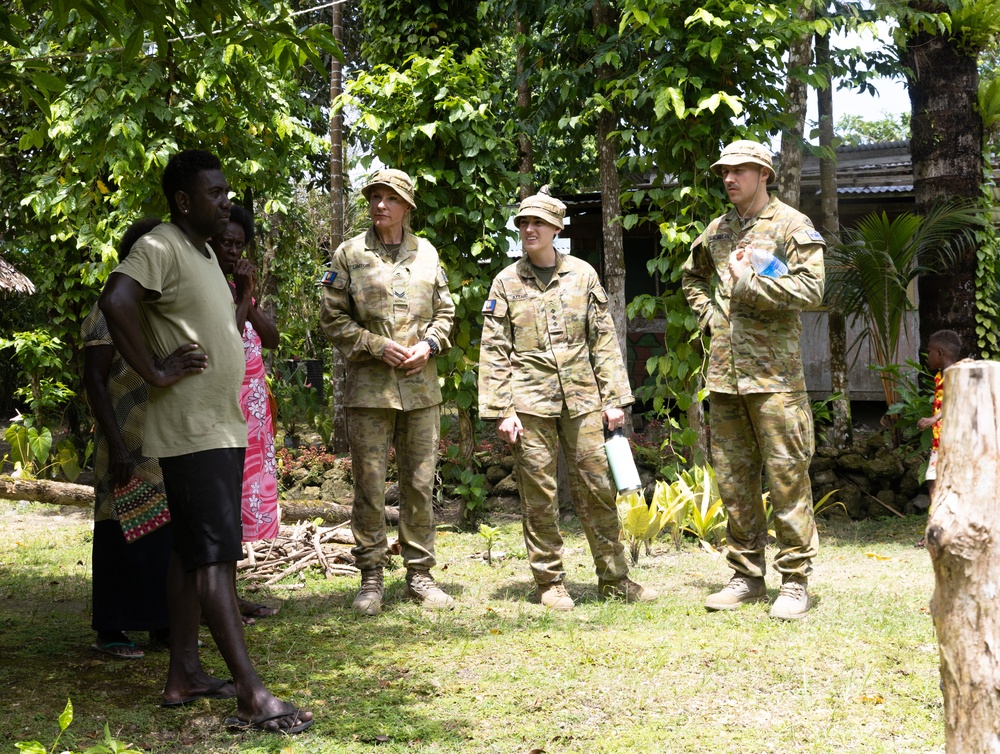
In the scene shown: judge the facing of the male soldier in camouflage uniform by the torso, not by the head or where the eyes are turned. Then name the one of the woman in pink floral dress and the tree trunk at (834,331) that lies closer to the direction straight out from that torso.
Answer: the woman in pink floral dress

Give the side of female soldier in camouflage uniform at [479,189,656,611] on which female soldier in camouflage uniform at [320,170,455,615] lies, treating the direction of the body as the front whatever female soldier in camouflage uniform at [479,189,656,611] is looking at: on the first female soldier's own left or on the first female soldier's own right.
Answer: on the first female soldier's own right

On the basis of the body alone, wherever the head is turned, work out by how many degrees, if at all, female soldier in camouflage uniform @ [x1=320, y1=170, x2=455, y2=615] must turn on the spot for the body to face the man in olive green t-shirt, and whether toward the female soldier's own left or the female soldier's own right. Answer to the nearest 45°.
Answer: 0° — they already face them

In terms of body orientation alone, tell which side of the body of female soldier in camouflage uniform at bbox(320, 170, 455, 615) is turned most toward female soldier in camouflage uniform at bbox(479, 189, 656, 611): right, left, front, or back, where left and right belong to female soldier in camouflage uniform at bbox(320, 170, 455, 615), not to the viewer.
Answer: left

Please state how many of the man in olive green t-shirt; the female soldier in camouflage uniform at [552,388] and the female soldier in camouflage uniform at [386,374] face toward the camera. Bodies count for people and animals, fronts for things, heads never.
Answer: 2

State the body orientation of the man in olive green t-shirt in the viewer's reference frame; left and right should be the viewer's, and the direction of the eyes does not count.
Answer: facing to the right of the viewer

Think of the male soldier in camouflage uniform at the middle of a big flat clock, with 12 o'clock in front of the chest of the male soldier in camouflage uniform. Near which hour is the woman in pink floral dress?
The woman in pink floral dress is roughly at 1 o'clock from the male soldier in camouflage uniform.

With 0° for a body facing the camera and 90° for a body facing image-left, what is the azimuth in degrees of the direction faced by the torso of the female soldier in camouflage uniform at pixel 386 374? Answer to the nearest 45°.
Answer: approximately 0°

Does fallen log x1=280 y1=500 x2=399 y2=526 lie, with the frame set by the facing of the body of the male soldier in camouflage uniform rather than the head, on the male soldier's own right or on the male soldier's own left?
on the male soldier's own right

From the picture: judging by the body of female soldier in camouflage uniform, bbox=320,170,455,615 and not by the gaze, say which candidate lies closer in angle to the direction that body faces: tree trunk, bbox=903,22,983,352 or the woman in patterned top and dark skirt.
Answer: the woman in patterned top and dark skirt

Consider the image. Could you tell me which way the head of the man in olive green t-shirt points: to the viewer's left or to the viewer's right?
to the viewer's right

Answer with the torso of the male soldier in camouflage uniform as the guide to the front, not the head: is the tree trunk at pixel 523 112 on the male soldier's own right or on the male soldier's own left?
on the male soldier's own right

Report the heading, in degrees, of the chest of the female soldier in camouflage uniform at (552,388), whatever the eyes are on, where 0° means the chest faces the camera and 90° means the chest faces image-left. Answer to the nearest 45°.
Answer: approximately 0°
